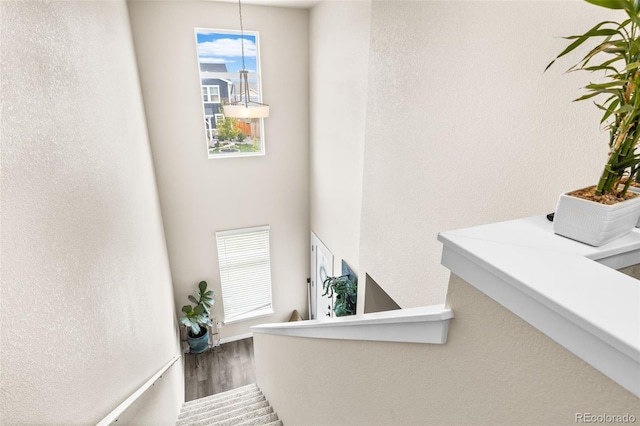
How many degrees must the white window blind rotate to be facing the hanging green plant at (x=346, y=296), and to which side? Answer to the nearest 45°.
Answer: approximately 45° to its left

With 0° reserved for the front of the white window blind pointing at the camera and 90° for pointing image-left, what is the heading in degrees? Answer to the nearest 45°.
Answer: approximately 0°

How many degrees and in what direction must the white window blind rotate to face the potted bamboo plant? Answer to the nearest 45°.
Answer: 0° — it already faces it

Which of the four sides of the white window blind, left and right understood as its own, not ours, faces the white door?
left
